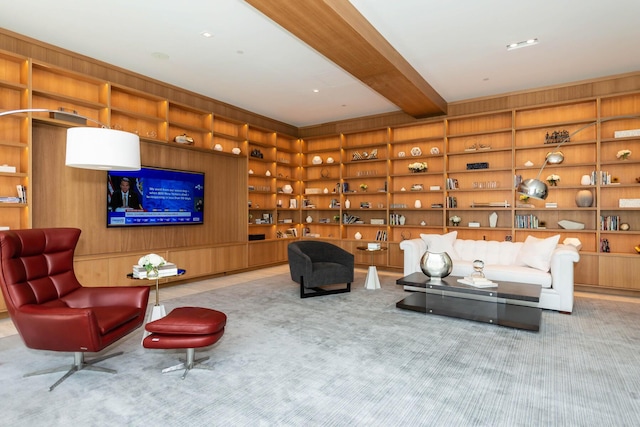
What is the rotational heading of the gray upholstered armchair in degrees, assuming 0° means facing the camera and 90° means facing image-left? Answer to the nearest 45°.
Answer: approximately 315°

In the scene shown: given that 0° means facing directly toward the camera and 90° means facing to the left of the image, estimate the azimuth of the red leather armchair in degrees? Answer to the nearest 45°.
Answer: approximately 315°

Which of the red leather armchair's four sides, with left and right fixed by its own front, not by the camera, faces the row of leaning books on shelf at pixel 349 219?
left

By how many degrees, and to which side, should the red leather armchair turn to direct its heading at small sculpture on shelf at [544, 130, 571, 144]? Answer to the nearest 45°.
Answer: approximately 45° to its left

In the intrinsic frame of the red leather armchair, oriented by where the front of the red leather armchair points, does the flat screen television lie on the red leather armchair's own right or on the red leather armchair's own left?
on the red leather armchair's own left

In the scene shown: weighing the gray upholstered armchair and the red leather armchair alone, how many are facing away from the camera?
0
